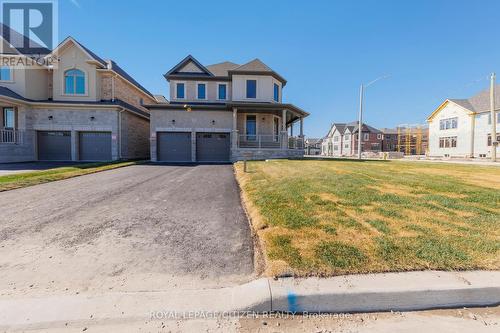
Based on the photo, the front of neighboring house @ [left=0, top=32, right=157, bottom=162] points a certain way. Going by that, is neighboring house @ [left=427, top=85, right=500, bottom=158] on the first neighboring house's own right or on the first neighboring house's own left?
on the first neighboring house's own left

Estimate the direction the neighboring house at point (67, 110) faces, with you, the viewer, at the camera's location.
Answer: facing the viewer

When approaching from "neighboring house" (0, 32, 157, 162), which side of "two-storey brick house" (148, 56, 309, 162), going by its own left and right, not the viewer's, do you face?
right

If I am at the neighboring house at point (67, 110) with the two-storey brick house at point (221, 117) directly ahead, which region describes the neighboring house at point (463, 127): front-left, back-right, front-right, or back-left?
front-left

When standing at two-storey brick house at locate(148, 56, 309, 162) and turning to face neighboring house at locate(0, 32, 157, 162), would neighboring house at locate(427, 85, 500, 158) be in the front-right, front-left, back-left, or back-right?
back-right

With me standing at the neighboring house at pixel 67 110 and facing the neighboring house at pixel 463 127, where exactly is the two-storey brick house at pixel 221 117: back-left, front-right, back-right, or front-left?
front-right

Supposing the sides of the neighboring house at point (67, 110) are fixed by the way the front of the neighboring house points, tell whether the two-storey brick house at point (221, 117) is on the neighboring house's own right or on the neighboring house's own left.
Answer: on the neighboring house's own left

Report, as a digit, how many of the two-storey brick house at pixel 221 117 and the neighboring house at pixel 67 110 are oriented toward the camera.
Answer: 2

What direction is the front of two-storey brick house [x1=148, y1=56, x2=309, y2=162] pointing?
toward the camera
